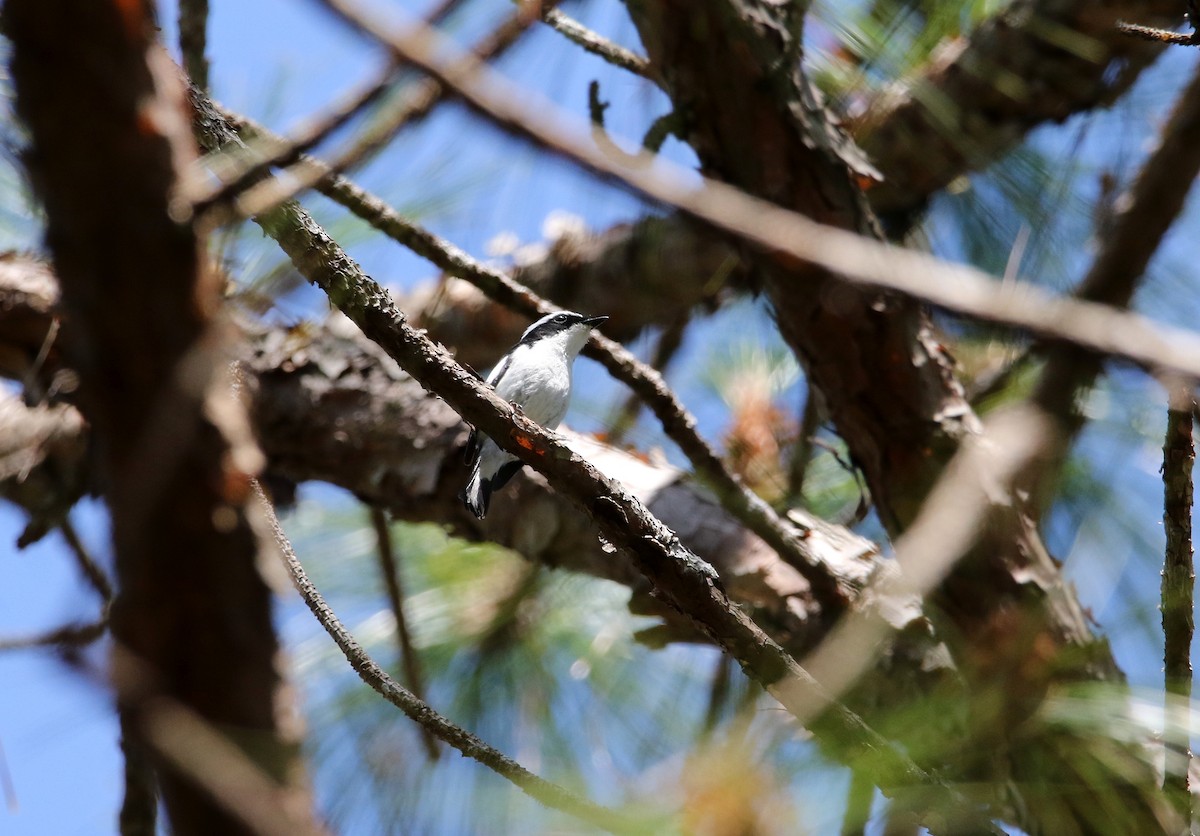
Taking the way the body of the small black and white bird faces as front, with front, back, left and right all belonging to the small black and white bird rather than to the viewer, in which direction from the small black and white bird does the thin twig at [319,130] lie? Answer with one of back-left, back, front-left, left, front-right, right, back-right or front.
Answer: front-right

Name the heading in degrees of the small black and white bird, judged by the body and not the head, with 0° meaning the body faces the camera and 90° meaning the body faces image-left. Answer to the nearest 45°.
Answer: approximately 315°

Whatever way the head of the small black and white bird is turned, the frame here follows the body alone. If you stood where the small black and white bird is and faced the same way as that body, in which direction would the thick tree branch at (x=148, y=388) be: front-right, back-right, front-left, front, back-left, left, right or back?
front-right
